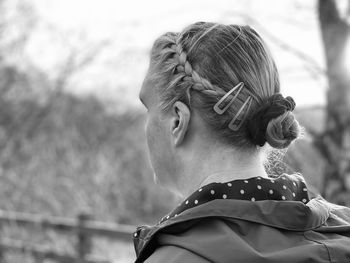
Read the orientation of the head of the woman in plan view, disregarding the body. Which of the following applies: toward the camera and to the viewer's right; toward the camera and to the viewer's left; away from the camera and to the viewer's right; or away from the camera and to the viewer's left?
away from the camera and to the viewer's left

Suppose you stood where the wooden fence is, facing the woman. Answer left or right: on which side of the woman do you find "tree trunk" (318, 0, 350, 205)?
left

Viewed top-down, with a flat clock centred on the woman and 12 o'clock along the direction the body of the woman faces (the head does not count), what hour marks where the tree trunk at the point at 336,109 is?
The tree trunk is roughly at 2 o'clock from the woman.

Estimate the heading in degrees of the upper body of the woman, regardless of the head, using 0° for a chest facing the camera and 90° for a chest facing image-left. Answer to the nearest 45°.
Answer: approximately 135°

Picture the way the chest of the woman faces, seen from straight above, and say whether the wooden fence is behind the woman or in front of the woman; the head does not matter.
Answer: in front
